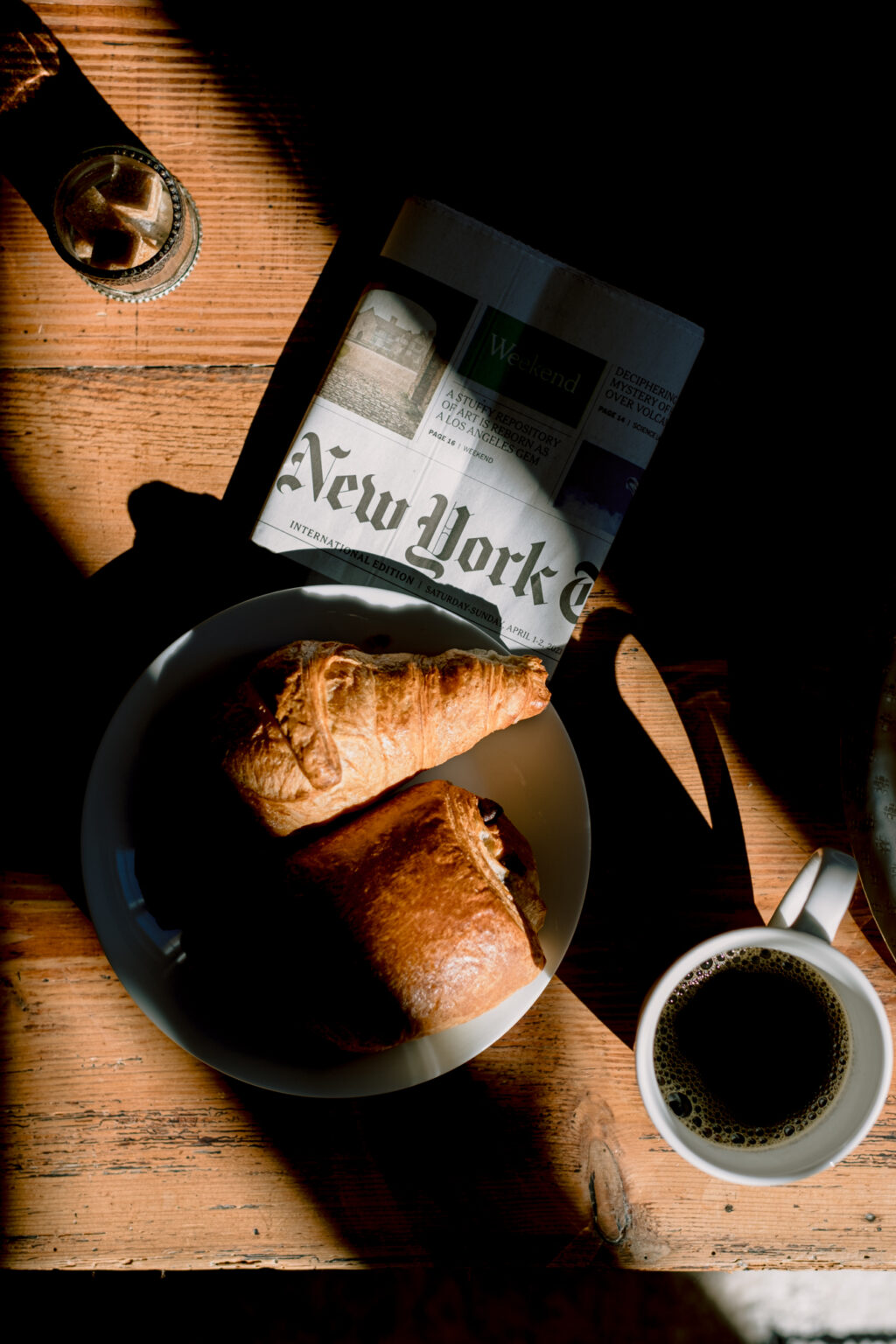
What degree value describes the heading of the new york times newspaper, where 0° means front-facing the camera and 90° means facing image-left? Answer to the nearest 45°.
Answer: approximately 0°
